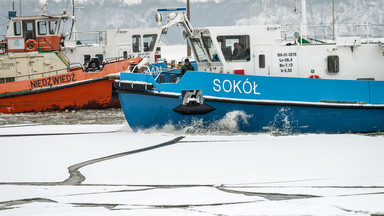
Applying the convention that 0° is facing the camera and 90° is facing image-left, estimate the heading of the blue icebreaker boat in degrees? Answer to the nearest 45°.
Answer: approximately 90°

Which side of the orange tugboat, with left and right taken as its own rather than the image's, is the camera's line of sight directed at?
right

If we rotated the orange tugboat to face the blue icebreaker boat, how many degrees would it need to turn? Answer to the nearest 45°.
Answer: approximately 45° to its right

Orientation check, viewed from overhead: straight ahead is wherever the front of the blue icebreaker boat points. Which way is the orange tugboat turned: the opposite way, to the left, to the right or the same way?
the opposite way

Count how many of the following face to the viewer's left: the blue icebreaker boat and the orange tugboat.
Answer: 1

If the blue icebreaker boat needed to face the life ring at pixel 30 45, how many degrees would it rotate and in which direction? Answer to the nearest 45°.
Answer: approximately 45° to its right
